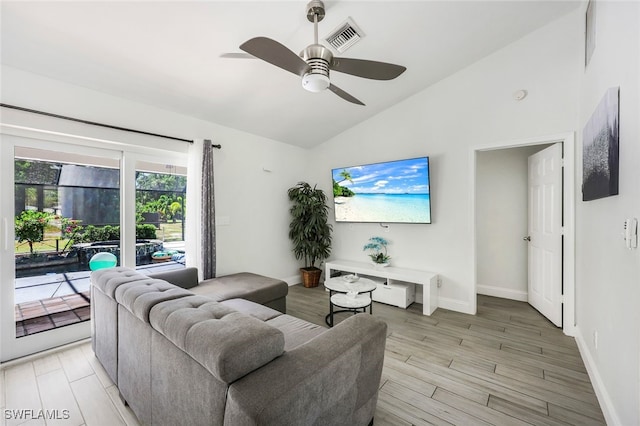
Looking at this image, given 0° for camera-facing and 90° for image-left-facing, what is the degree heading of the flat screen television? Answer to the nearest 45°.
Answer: approximately 45°

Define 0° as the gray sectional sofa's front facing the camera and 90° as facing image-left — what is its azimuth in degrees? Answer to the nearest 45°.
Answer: approximately 225°

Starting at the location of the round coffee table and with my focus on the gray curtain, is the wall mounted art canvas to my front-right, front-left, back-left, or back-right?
back-left

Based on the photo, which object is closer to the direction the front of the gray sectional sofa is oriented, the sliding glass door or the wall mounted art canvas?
the wall mounted art canvas

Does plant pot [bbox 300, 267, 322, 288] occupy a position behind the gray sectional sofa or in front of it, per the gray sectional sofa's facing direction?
in front
